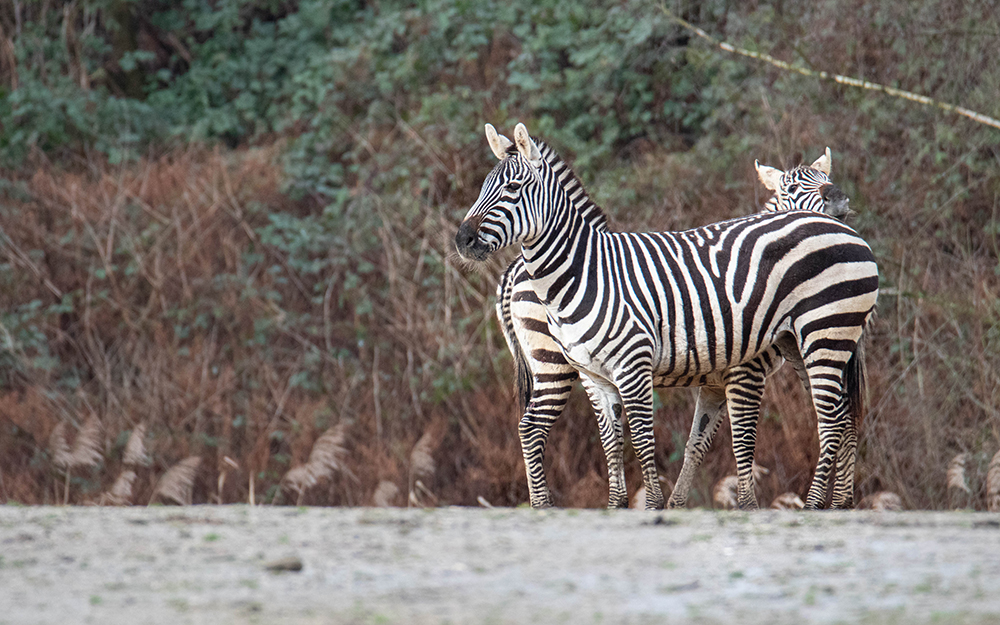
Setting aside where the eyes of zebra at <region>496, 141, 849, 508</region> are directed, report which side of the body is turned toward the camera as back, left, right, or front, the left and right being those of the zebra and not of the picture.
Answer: right

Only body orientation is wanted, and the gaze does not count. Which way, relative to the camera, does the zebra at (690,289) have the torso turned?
to the viewer's left

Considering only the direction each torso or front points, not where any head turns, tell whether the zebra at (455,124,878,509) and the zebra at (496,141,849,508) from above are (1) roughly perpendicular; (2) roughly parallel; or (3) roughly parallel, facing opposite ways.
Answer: roughly parallel, facing opposite ways
